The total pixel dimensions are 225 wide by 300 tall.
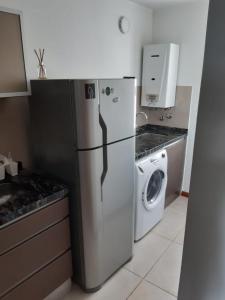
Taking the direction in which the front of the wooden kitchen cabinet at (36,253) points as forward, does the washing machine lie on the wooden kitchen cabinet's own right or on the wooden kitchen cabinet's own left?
on the wooden kitchen cabinet's own left

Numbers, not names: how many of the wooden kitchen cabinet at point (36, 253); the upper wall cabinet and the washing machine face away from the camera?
0

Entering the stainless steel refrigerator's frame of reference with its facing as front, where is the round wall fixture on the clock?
The round wall fixture is roughly at 8 o'clock from the stainless steel refrigerator.

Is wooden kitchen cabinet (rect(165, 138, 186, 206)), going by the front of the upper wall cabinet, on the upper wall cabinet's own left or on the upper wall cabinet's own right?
on the upper wall cabinet's own left

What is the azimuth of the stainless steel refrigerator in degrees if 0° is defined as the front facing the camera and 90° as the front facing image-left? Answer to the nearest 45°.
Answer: approximately 315°

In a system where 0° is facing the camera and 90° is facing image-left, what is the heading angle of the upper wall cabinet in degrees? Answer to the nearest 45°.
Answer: approximately 315°

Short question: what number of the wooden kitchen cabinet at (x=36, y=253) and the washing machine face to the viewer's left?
0

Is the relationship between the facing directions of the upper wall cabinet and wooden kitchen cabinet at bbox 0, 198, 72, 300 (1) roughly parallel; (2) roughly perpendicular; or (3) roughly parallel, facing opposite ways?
roughly parallel

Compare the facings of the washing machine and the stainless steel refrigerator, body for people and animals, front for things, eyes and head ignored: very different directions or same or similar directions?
same or similar directions

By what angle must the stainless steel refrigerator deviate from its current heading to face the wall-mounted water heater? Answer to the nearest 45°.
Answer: approximately 90° to its left
